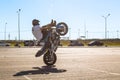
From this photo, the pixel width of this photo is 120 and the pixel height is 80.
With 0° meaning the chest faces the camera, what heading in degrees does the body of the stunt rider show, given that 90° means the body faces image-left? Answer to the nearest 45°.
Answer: approximately 270°
